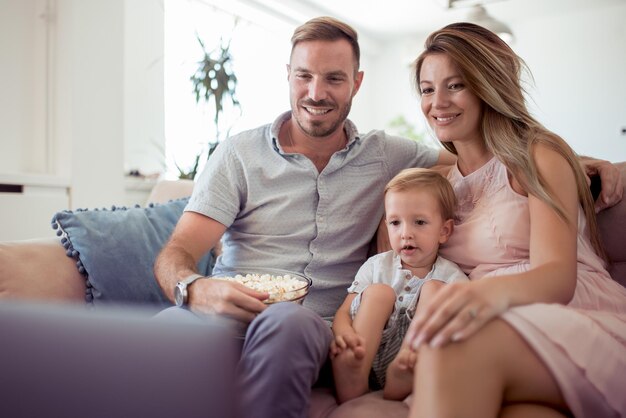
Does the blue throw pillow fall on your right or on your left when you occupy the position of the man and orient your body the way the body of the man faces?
on your right

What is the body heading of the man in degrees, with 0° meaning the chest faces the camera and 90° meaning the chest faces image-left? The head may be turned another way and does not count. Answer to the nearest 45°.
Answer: approximately 0°

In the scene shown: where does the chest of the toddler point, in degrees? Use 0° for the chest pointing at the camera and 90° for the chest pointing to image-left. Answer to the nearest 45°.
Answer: approximately 45°

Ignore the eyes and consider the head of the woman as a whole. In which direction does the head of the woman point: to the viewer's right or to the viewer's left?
to the viewer's left

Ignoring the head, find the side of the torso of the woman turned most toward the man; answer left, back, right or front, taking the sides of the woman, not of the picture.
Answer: right

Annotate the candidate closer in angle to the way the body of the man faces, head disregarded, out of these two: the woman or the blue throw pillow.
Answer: the woman
